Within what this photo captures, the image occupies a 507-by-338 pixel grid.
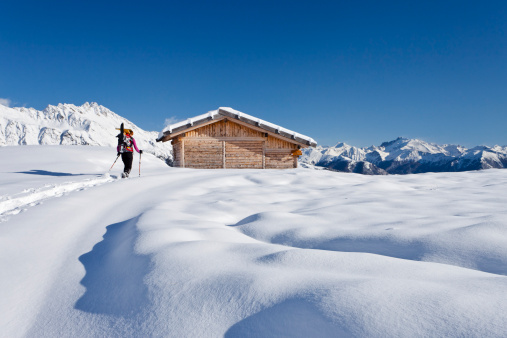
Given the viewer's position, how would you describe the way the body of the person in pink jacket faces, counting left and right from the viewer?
facing away from the viewer and to the right of the viewer

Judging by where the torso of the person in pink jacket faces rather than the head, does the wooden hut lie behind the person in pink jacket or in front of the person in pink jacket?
in front
